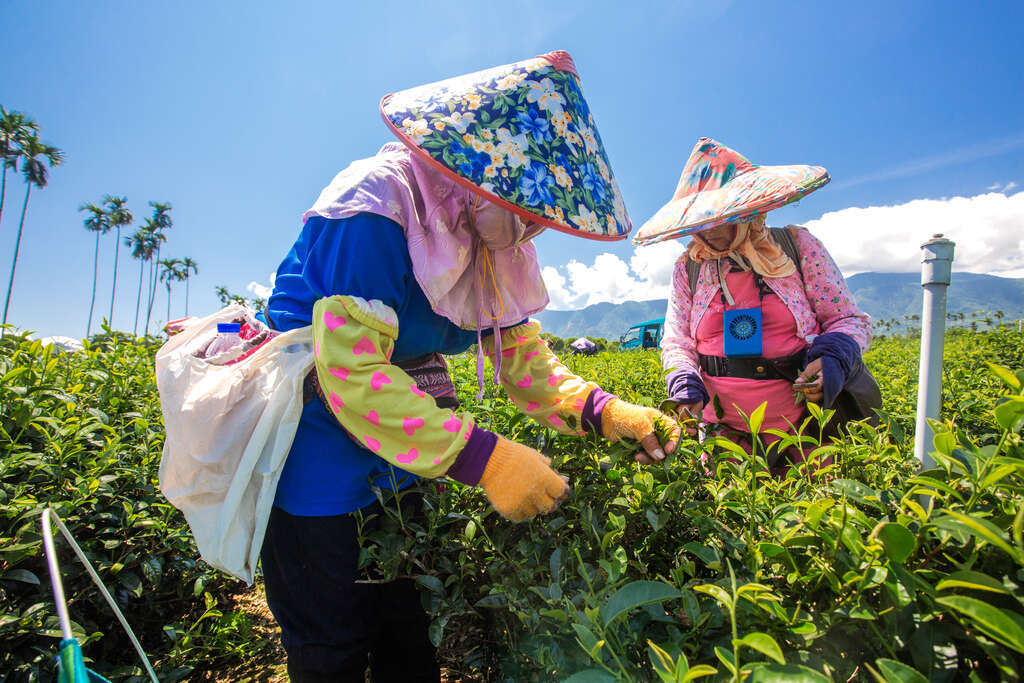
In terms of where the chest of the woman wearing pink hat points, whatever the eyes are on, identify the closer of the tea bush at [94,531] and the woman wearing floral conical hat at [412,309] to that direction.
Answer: the woman wearing floral conical hat

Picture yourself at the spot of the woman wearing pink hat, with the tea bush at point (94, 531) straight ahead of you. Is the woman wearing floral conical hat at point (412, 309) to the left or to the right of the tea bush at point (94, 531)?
left

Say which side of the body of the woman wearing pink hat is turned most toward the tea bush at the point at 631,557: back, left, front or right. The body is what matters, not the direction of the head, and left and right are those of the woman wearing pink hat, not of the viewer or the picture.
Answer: front

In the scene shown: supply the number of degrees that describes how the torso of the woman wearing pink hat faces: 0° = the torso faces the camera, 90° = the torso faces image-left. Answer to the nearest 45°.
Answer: approximately 0°

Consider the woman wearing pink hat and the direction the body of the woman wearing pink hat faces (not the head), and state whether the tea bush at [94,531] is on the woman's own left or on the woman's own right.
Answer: on the woman's own right
